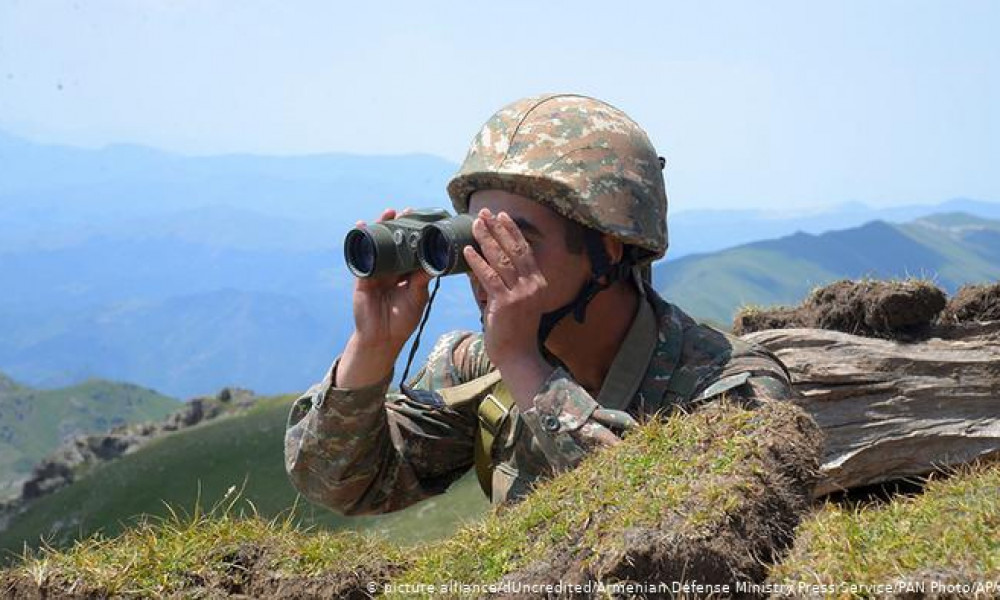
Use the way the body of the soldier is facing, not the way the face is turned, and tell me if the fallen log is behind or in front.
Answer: behind

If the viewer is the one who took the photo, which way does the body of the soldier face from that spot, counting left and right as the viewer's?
facing the viewer and to the left of the viewer

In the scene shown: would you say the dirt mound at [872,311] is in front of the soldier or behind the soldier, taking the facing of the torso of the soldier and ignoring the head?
behind

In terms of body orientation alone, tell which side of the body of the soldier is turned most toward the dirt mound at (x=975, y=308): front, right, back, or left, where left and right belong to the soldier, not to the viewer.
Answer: back

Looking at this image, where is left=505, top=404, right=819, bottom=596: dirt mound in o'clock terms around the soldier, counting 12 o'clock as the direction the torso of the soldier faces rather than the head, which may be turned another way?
The dirt mound is roughly at 10 o'clock from the soldier.

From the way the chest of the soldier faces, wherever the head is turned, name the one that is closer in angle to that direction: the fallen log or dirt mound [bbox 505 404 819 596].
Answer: the dirt mound

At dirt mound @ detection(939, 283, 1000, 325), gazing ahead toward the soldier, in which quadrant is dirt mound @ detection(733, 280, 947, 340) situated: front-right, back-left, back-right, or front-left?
front-right

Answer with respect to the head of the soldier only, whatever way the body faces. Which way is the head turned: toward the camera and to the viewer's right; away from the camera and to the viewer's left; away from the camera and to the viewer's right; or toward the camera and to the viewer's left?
toward the camera and to the viewer's left

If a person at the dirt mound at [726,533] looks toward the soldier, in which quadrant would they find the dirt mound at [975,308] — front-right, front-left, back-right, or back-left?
front-right
